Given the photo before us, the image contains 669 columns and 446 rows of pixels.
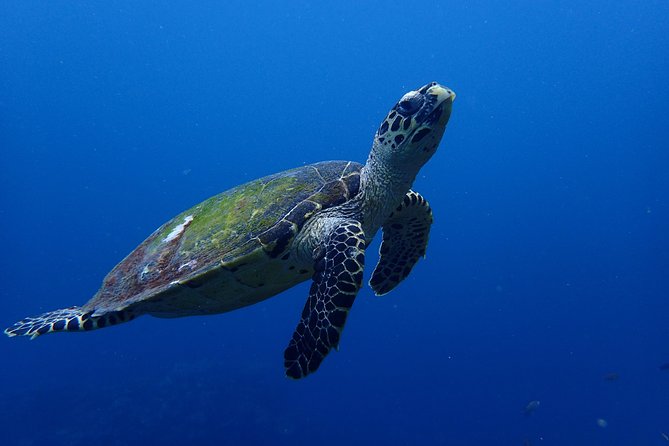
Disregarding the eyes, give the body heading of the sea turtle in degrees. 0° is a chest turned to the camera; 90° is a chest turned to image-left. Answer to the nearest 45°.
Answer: approximately 270°
